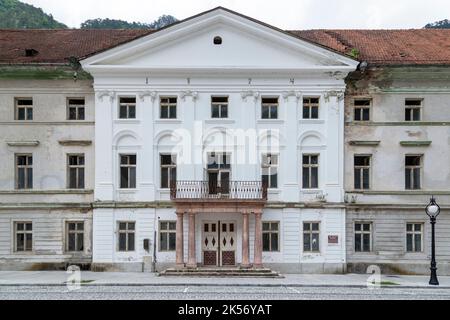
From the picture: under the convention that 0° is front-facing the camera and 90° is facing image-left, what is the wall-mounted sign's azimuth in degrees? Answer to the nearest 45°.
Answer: approximately 0°

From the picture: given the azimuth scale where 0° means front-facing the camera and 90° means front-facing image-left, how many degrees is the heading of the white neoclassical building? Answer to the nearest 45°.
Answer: approximately 0°
